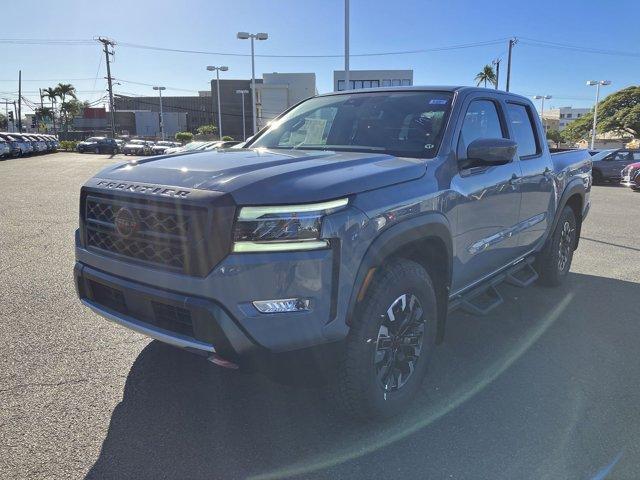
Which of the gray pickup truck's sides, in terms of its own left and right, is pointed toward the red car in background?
back

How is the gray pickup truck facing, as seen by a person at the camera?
facing the viewer and to the left of the viewer
